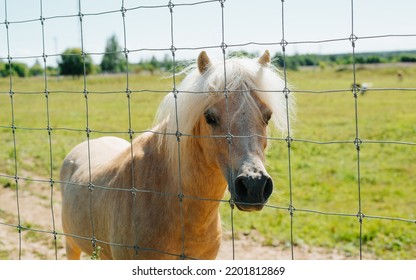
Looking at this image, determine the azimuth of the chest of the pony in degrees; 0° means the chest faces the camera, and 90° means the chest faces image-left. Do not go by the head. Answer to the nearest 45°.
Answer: approximately 315°
